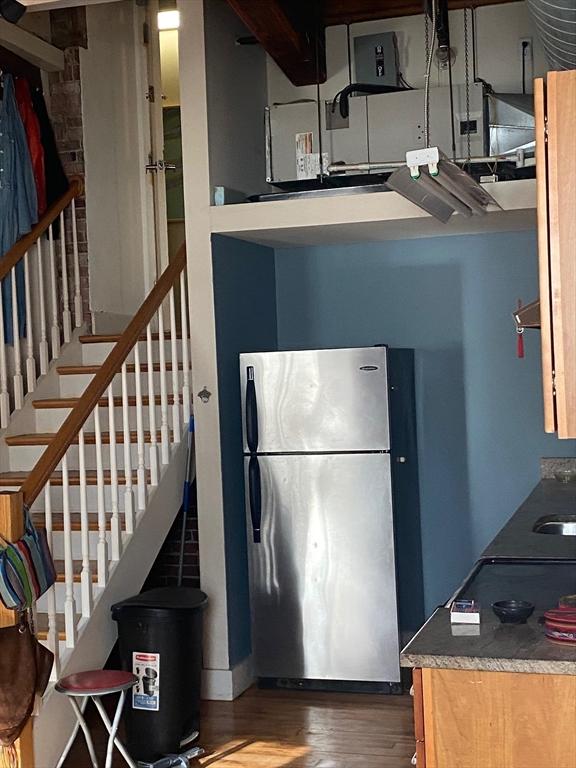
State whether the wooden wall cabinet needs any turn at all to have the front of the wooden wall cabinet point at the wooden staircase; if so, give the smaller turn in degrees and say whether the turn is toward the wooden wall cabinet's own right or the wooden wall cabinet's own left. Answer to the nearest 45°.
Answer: approximately 45° to the wooden wall cabinet's own right

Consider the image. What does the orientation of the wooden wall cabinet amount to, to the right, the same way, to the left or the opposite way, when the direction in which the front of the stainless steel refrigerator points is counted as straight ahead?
to the right

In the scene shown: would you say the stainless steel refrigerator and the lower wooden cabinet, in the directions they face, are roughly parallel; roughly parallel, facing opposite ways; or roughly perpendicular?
roughly perpendicular

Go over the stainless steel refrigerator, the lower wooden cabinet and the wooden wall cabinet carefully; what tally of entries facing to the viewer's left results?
2

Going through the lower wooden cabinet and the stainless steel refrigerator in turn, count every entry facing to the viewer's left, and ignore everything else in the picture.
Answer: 1

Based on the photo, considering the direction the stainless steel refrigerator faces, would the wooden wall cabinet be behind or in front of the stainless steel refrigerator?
in front

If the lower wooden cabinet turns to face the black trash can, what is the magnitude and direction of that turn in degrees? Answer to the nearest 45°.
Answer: approximately 45° to its right

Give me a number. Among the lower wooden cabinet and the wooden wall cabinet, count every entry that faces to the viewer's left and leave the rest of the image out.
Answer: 2

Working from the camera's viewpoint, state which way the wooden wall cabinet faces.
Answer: facing to the left of the viewer

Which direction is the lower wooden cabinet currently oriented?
to the viewer's left
